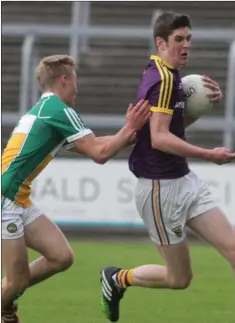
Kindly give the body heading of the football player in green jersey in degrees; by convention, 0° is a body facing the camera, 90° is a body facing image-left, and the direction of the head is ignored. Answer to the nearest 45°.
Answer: approximately 270°

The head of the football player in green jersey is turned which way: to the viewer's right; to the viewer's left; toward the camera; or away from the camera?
to the viewer's right
